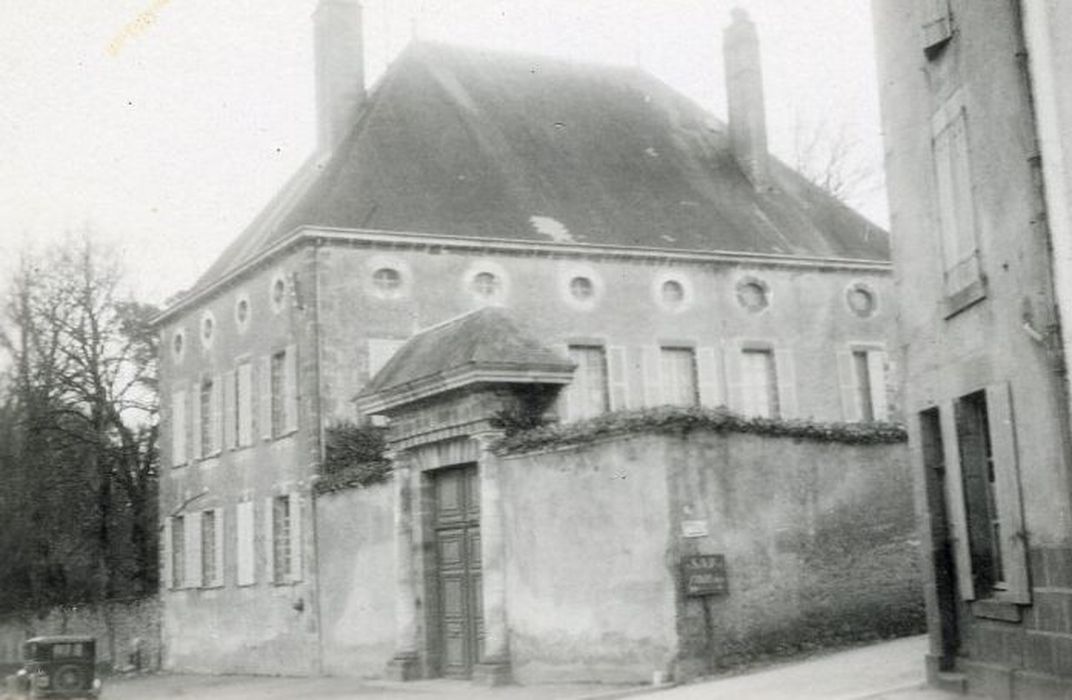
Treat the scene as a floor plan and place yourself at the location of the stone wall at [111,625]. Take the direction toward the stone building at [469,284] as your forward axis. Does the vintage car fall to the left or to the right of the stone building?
right

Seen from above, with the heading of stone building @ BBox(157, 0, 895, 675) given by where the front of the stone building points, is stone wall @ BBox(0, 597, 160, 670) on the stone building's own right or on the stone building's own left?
on the stone building's own right

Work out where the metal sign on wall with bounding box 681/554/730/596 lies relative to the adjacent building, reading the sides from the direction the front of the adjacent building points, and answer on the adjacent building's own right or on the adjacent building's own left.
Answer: on the adjacent building's own right

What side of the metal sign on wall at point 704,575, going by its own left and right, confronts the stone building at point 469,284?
back

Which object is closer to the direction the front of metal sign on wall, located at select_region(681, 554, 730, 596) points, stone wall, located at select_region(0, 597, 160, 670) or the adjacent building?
the adjacent building

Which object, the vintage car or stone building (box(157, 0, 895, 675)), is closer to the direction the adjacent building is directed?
the vintage car

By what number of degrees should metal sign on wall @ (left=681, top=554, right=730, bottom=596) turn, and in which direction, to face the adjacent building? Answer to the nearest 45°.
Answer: approximately 45° to its left

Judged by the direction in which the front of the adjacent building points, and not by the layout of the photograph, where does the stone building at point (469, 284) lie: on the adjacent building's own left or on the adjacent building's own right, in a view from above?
on the adjacent building's own right

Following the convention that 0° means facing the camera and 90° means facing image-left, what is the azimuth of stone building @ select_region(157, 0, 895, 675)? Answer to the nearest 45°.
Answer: approximately 0°

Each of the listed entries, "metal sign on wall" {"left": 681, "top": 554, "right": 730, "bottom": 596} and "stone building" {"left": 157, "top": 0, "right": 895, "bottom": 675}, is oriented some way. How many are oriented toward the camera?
2

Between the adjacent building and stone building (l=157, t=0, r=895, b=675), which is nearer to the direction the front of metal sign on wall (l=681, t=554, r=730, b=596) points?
the adjacent building

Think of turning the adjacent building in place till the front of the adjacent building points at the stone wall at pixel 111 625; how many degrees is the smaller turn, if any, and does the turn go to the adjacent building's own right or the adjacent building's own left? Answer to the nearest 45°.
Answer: approximately 90° to the adjacent building's own right
